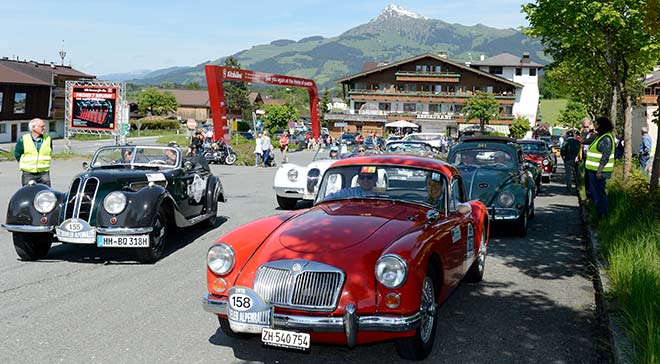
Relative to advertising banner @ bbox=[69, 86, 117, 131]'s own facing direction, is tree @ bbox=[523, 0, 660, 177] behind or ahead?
ahead

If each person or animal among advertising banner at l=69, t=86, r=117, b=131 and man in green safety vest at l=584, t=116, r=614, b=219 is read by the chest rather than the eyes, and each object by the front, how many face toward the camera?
1

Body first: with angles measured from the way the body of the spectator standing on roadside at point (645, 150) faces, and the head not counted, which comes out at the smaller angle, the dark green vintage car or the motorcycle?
the motorcycle

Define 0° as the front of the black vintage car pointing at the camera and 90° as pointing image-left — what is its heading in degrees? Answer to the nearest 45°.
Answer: approximately 45°

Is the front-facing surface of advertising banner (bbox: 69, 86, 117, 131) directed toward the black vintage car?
yes

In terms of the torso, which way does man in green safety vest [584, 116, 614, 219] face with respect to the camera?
to the viewer's left

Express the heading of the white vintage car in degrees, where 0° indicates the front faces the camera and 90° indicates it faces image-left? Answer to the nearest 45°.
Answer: approximately 45°

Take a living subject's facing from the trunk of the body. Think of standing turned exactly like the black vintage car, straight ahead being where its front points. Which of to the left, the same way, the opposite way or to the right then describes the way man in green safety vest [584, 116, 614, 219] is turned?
to the right

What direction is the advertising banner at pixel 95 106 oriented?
toward the camera

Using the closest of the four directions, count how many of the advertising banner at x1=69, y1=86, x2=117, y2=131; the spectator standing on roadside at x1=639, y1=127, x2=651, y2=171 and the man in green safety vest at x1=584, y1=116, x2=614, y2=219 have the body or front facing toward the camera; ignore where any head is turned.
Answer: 1

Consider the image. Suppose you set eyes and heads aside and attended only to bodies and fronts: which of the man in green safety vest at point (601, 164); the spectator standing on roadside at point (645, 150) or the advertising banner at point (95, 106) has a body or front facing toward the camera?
the advertising banner

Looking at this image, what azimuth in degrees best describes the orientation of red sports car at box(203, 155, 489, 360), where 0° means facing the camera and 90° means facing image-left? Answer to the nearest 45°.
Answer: approximately 45°
